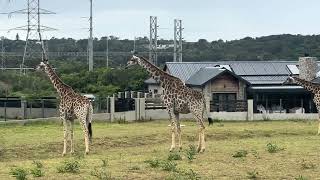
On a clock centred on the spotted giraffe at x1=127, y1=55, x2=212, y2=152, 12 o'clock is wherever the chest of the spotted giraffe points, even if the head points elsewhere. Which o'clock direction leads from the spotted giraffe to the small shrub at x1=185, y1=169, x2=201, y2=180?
The small shrub is roughly at 9 o'clock from the spotted giraffe.

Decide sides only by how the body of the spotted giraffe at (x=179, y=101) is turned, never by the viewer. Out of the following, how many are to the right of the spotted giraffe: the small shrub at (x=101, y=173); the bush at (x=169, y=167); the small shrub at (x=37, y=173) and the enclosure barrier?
1

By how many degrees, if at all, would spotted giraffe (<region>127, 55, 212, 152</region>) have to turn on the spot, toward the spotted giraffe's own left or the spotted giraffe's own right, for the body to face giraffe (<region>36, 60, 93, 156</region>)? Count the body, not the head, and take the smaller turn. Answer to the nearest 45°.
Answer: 0° — it already faces it

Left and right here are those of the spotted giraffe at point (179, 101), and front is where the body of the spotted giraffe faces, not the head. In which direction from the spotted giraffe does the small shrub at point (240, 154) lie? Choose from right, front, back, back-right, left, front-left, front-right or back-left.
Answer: back-left

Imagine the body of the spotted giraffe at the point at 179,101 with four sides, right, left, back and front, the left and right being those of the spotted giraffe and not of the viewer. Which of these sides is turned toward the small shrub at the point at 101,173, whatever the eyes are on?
left

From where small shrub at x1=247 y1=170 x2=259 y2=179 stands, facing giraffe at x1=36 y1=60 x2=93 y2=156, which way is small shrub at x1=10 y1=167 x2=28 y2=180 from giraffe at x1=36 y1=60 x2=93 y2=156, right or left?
left

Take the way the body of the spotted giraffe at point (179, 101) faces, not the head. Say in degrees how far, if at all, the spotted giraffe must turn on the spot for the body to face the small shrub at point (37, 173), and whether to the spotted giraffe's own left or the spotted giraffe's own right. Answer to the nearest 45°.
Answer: approximately 45° to the spotted giraffe's own left

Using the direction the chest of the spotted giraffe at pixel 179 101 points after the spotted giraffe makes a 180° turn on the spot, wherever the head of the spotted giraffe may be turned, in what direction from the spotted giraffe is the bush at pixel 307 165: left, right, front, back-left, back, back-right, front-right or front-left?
front-right

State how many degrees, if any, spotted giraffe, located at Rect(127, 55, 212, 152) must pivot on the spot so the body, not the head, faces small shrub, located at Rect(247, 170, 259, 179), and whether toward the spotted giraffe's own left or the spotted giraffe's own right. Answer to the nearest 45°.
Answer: approximately 90° to the spotted giraffe's own left

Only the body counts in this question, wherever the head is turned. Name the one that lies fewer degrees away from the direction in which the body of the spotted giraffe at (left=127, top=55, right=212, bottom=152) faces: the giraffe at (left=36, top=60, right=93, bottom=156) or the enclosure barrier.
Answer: the giraffe

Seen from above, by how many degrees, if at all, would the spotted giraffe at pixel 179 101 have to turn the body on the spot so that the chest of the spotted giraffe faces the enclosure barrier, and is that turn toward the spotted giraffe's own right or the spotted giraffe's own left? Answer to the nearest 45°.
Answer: approximately 90° to the spotted giraffe's own right

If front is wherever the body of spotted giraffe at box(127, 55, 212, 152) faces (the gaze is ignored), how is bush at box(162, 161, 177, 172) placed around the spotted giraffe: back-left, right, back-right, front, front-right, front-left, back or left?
left

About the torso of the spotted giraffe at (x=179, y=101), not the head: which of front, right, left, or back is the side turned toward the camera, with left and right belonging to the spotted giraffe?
left

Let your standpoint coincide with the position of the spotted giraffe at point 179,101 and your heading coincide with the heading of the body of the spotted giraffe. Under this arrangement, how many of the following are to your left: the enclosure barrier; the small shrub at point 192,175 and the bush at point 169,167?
2

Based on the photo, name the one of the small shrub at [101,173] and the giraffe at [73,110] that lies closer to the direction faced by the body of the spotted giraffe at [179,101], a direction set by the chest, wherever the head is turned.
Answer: the giraffe
